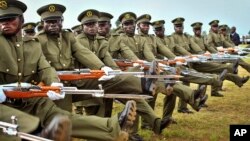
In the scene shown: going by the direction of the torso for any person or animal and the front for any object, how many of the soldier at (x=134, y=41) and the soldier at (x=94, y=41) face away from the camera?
0

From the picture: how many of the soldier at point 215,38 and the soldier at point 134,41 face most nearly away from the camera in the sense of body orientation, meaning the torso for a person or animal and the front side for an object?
0

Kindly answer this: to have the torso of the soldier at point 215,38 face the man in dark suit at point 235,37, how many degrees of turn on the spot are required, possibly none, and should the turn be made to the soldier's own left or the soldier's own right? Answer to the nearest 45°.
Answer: approximately 135° to the soldier's own left

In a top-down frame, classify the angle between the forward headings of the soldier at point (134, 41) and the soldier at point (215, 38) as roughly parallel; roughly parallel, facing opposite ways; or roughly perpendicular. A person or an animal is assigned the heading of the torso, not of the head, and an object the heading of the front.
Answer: roughly parallel

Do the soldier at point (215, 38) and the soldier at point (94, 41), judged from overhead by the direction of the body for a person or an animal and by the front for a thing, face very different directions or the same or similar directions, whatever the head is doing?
same or similar directions

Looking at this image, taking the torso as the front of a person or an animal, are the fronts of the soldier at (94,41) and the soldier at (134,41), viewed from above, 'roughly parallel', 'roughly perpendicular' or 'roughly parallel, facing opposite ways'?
roughly parallel

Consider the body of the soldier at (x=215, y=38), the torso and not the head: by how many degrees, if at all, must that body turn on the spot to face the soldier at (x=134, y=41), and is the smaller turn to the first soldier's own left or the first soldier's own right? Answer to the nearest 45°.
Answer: approximately 45° to the first soldier's own right
